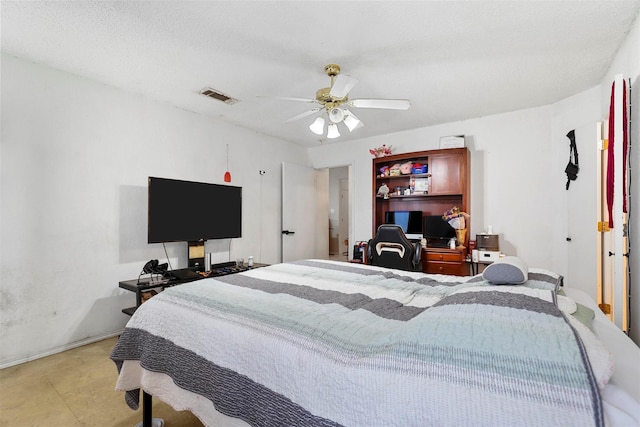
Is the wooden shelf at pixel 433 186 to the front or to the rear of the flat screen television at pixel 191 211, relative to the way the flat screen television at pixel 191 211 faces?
to the front

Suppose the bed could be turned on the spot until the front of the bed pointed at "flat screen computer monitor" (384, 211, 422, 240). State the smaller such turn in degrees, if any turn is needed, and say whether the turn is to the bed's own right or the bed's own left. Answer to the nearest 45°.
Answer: approximately 45° to the bed's own right

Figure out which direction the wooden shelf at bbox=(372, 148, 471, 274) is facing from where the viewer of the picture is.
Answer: facing the viewer and to the left of the viewer

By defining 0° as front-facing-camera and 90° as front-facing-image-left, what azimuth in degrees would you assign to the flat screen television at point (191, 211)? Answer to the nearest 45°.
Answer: approximately 315°

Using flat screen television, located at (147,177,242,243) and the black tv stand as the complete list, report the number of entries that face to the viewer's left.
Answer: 0

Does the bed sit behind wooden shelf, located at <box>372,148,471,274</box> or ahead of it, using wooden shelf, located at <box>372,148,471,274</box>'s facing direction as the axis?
ahead

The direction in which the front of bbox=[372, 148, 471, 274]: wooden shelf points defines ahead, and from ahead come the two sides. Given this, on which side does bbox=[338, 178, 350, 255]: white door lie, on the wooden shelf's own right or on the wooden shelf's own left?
on the wooden shelf's own right

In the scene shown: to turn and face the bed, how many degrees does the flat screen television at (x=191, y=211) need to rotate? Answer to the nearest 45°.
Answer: approximately 45° to its right

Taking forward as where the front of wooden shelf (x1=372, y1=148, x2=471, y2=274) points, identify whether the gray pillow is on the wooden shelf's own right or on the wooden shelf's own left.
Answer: on the wooden shelf's own left

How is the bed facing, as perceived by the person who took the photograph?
facing away from the viewer and to the left of the viewer

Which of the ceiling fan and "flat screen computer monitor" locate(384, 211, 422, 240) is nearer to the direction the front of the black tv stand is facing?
the ceiling fan

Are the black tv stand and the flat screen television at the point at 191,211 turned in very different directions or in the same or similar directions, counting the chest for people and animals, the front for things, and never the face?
same or similar directions
